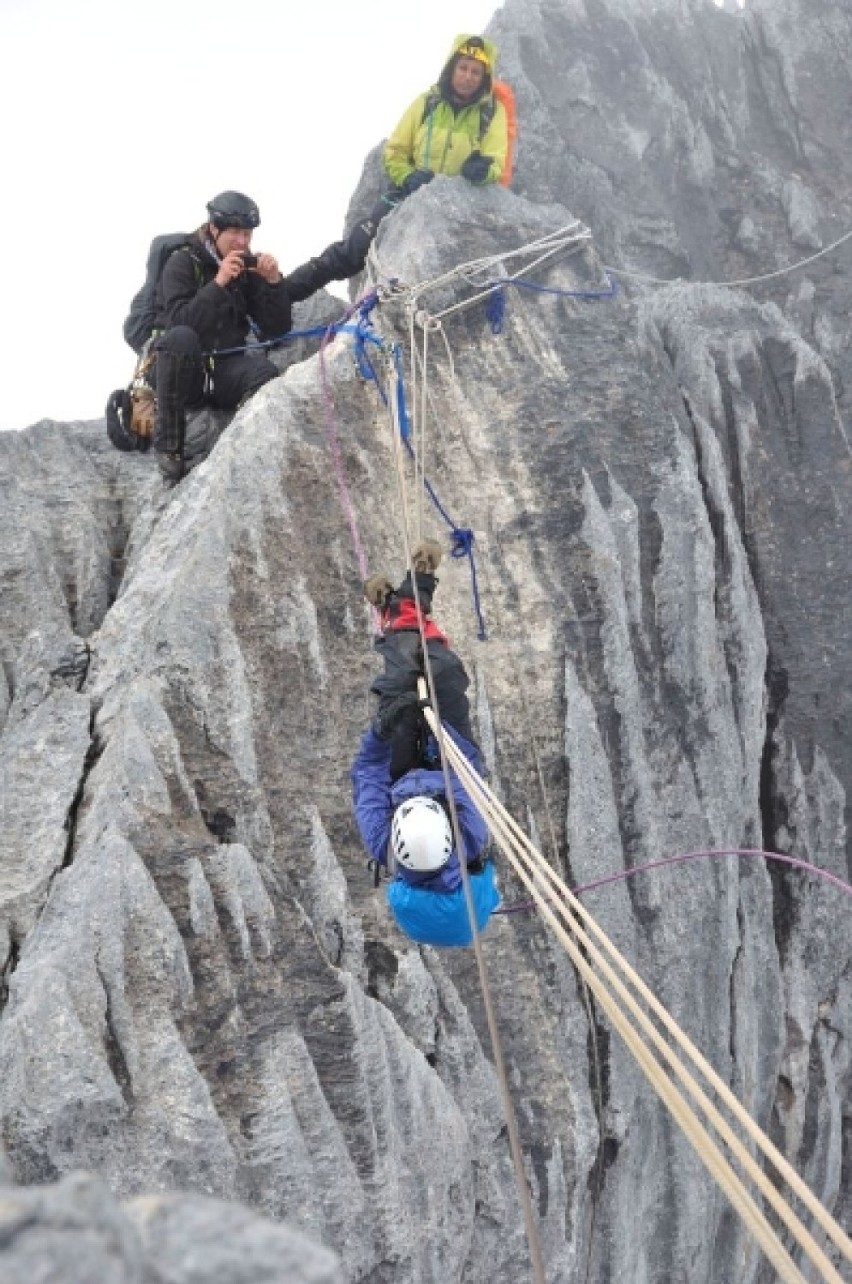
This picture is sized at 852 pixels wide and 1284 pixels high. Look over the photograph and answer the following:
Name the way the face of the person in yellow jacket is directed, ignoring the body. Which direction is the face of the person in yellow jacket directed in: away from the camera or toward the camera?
toward the camera

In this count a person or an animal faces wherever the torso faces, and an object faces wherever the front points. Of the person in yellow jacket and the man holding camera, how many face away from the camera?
0

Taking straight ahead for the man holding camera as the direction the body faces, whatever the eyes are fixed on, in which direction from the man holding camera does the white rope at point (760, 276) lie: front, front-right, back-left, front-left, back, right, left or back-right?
left

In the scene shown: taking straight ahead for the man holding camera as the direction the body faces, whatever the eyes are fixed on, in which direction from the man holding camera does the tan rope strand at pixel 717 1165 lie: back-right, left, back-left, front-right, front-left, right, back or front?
front-right

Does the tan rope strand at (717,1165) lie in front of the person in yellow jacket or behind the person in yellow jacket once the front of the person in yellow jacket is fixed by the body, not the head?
in front

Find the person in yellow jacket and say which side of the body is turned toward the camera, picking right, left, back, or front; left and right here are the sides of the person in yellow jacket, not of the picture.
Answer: front

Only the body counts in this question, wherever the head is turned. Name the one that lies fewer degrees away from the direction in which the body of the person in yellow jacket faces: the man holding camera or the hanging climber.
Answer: the hanging climber

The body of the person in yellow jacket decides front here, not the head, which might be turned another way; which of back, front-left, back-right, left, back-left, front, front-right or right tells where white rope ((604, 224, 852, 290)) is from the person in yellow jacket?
back-left

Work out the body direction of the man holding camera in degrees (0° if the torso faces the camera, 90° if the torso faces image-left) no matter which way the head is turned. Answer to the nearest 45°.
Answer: approximately 315°

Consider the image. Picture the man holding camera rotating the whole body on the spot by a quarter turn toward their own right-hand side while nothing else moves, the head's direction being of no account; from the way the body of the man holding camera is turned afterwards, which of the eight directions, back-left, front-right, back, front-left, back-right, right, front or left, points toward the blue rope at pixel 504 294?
back-left

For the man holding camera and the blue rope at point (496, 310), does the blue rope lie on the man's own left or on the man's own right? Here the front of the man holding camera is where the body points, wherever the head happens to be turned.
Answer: on the man's own left

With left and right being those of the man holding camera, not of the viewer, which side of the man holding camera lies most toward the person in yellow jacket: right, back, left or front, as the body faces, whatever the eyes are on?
left

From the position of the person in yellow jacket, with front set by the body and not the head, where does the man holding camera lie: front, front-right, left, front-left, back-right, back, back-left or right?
front-right

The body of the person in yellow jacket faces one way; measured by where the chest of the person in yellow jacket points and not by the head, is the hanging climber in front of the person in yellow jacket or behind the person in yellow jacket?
in front

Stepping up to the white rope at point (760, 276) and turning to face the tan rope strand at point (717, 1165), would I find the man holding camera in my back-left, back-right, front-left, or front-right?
front-right
